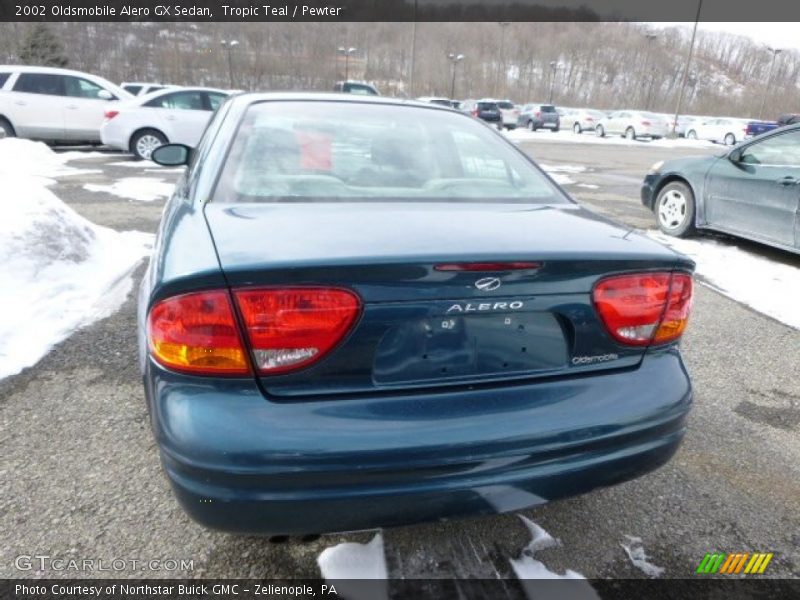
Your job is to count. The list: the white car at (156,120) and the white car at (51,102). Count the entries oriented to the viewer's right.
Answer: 2

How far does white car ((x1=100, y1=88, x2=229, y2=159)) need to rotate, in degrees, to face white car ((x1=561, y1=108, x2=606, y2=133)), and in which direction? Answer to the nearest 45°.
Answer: approximately 45° to its left

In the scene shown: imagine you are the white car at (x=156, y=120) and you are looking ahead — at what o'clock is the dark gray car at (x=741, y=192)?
The dark gray car is roughly at 2 o'clock from the white car.

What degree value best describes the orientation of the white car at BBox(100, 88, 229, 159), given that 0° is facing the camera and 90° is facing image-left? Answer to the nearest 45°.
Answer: approximately 270°

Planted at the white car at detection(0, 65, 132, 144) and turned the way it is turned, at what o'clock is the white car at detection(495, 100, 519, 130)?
the white car at detection(495, 100, 519, 130) is roughly at 11 o'clock from the white car at detection(0, 65, 132, 144).

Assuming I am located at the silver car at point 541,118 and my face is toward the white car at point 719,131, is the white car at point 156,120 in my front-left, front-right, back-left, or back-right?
back-right

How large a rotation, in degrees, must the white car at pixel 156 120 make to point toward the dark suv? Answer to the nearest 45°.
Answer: approximately 45° to its left

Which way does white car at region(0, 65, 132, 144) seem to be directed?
to the viewer's right

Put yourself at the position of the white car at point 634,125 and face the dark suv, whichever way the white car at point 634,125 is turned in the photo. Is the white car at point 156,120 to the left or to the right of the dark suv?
left
